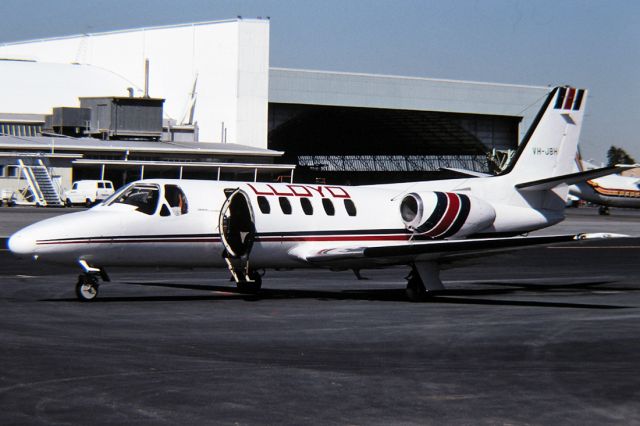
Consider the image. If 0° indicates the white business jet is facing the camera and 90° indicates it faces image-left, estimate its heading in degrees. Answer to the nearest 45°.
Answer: approximately 45°
